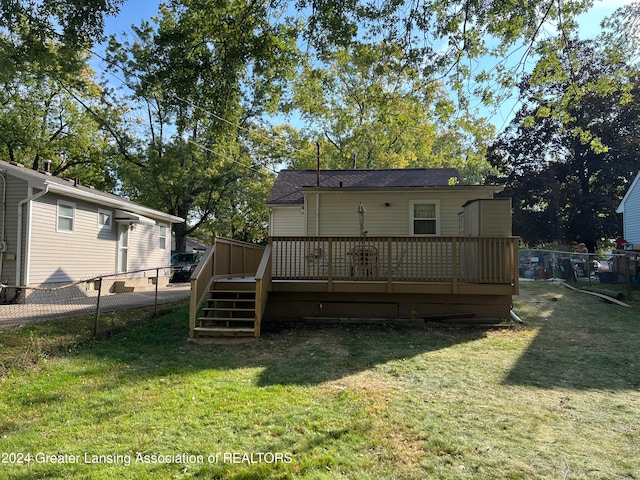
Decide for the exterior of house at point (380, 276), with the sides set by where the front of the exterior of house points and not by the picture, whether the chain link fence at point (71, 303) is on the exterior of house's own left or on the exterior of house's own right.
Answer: on the exterior of house's own left

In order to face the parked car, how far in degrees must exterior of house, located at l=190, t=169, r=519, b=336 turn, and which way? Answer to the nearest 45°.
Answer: approximately 45° to its left

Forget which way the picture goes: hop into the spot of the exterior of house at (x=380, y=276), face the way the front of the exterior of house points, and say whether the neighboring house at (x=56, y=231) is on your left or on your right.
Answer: on your left

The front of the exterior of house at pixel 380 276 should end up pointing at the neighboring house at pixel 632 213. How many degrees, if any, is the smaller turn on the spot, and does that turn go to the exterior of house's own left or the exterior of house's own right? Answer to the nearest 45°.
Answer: approximately 45° to the exterior of house's own right

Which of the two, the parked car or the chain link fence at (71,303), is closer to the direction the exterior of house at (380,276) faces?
the parked car

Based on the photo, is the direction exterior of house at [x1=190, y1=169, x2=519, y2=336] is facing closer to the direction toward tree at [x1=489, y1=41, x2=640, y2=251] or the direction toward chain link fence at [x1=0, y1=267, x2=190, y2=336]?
the tree

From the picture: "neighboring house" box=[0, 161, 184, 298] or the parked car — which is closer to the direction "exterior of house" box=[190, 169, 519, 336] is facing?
the parked car

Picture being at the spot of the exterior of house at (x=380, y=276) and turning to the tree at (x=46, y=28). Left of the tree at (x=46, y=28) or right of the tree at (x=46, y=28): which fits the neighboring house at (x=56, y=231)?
right

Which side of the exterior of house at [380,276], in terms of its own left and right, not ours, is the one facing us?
back

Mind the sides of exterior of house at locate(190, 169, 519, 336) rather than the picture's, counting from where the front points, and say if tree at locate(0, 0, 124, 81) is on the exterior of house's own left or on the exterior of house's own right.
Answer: on the exterior of house's own left

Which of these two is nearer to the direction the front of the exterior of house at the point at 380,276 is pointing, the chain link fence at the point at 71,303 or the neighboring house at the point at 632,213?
the neighboring house
